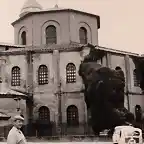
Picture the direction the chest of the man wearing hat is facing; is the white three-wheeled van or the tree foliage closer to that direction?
the white three-wheeled van

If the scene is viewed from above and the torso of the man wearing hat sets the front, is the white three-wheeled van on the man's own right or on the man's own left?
on the man's own left

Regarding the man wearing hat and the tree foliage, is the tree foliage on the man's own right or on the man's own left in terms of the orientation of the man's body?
on the man's own left

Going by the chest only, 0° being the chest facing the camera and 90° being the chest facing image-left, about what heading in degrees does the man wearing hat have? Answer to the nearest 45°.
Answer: approximately 315°
